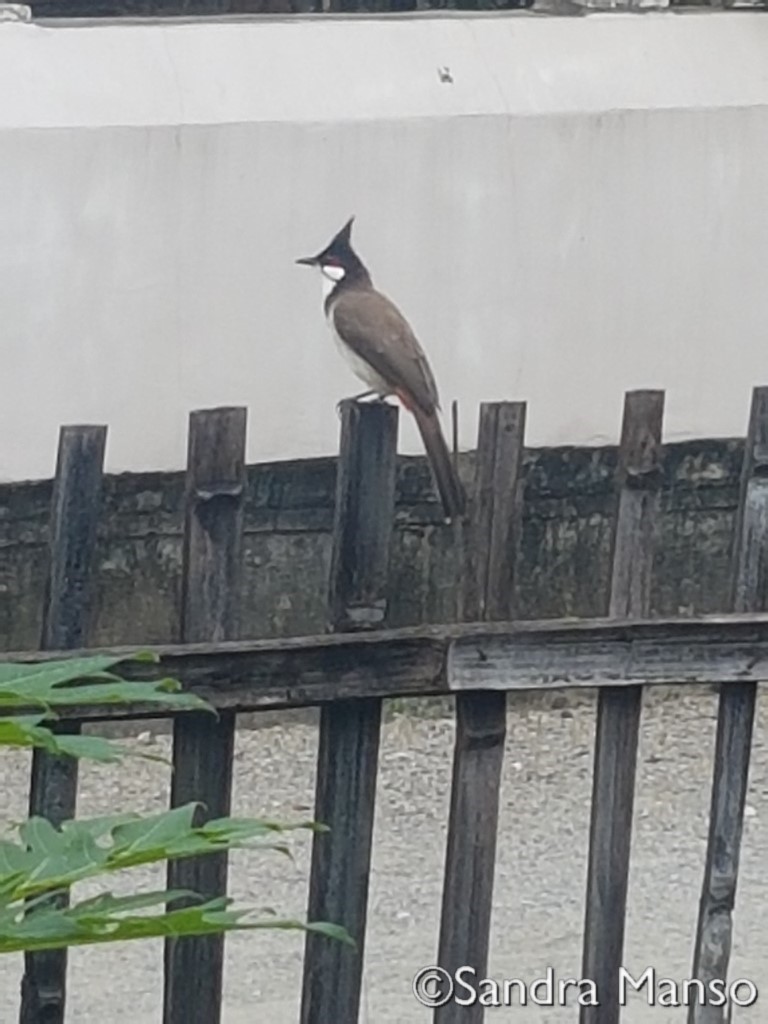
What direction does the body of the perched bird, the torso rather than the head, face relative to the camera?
to the viewer's left

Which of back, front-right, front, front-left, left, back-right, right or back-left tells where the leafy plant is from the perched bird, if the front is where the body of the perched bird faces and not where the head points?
left
